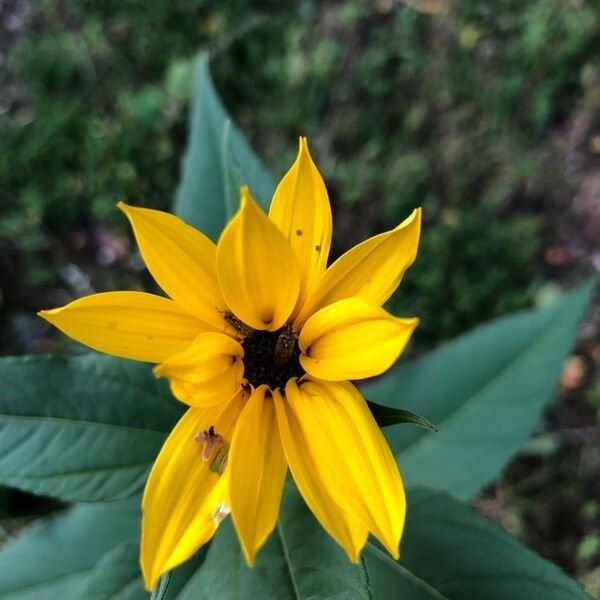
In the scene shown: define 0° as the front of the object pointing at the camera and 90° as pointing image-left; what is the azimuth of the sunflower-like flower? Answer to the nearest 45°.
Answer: approximately 0°
